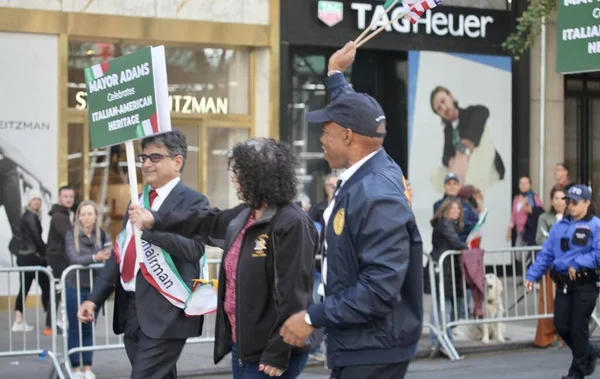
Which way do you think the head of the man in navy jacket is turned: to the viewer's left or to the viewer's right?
to the viewer's left

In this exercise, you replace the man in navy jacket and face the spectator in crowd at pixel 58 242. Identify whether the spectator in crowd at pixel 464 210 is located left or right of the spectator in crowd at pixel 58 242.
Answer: right

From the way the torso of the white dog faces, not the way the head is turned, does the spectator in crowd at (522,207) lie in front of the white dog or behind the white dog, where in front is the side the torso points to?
behind

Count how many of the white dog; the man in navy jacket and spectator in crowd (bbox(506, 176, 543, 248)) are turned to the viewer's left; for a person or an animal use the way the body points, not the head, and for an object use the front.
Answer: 1

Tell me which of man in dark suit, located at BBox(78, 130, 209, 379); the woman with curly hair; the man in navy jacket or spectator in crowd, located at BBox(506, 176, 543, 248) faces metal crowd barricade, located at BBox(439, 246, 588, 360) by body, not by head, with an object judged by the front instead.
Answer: the spectator in crowd
